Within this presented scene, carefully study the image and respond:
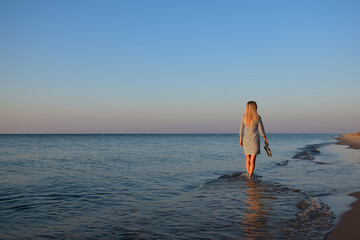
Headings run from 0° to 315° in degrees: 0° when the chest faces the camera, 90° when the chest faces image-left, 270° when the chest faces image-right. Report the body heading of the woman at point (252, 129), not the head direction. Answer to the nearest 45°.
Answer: approximately 180°
